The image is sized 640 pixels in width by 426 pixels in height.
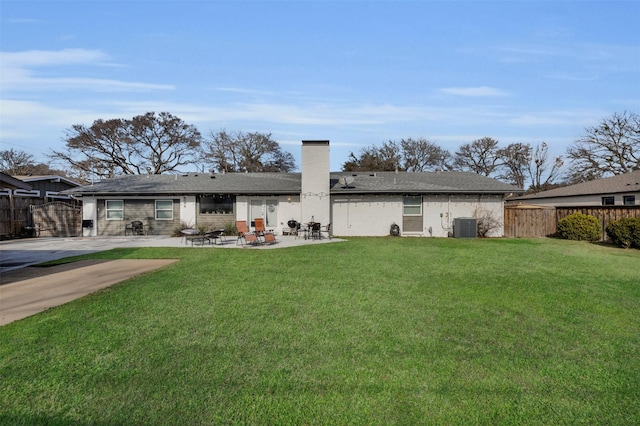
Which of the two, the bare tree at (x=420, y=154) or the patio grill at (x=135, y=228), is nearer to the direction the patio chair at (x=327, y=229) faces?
the patio grill

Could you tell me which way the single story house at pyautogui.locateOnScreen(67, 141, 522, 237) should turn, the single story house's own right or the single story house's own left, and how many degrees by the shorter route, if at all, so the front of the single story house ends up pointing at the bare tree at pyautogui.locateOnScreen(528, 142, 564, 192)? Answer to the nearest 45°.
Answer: approximately 45° to the single story house's own right

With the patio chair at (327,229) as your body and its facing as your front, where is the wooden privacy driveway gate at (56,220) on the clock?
The wooden privacy driveway gate is roughly at 12 o'clock from the patio chair.

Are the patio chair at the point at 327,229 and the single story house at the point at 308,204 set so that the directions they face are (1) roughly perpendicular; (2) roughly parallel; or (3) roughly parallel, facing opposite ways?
roughly perpendicular

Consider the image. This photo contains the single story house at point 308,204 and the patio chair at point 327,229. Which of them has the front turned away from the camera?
the single story house

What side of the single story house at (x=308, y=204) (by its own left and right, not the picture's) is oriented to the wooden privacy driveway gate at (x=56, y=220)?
left

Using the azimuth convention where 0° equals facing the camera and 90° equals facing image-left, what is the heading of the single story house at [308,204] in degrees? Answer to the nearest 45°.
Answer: approximately 180°

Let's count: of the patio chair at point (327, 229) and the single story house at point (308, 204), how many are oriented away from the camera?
1

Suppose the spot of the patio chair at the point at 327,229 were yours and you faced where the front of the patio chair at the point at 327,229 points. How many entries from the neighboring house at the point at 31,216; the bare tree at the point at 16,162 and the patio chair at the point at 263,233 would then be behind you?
0

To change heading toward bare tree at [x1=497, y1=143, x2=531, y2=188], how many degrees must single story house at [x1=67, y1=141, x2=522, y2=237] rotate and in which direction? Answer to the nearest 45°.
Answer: approximately 45° to its right

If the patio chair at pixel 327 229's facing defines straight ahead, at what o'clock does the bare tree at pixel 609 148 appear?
The bare tree is roughly at 5 o'clock from the patio chair.

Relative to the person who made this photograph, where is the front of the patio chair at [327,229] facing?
facing to the left of the viewer

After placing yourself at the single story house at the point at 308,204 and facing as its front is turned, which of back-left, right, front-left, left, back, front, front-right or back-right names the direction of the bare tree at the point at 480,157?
front-right

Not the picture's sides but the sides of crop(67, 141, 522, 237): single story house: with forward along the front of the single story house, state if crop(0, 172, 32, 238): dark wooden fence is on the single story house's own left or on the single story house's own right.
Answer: on the single story house's own left

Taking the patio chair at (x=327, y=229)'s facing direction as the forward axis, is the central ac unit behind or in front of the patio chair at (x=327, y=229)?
behind

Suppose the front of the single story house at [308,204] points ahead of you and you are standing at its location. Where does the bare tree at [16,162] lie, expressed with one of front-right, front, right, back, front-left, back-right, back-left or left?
front-left

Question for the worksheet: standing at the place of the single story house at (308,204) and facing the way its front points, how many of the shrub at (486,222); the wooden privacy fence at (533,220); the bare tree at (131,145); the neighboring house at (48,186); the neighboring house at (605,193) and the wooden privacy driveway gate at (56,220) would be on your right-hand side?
3
